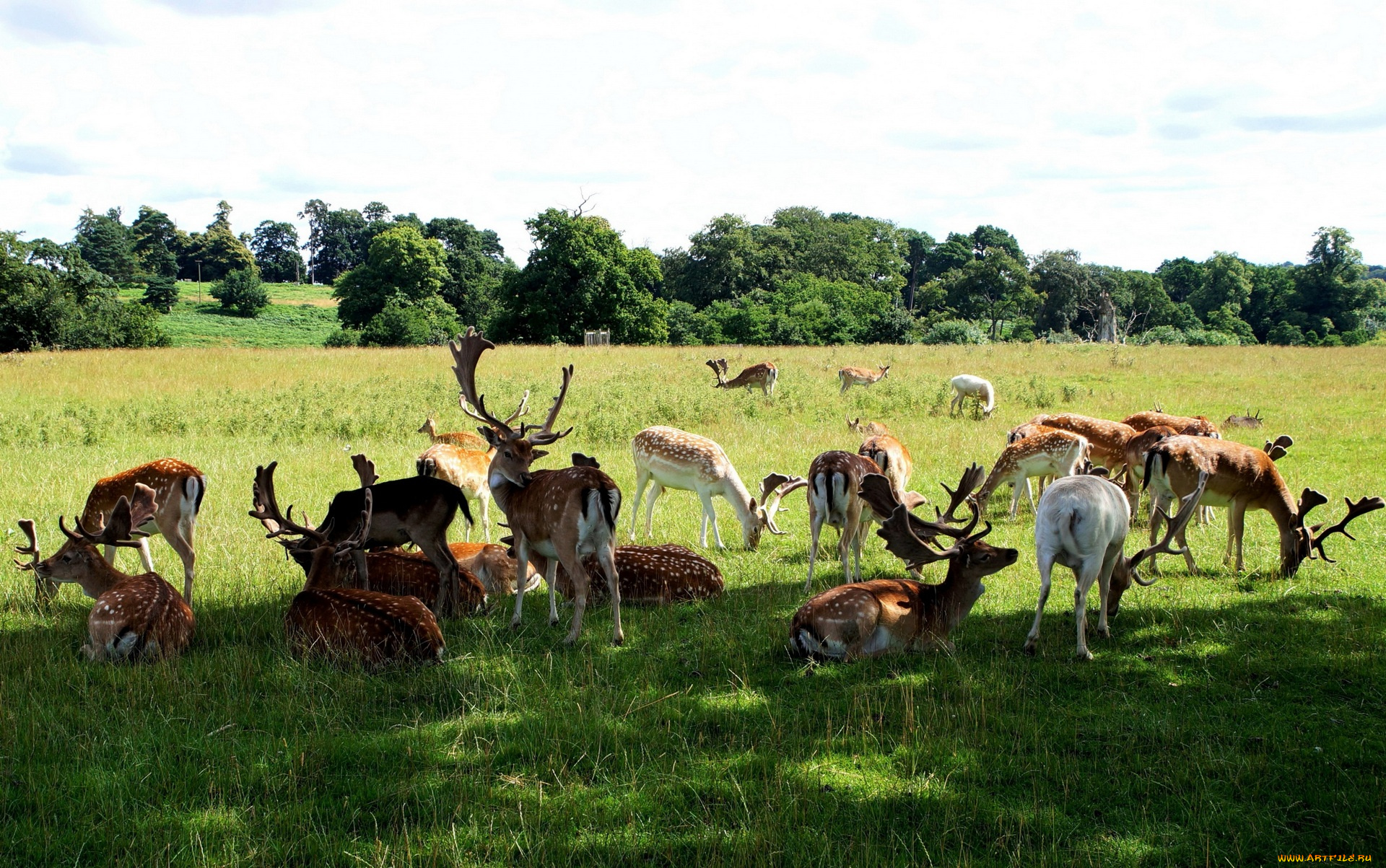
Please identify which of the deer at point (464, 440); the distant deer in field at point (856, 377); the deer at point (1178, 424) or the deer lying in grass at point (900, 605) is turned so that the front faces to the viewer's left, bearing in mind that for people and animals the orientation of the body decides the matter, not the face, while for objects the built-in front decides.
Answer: the deer at point (464, 440)

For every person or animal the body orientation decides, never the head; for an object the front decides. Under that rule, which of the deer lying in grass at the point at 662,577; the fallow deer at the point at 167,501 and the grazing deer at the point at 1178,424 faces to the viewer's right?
the grazing deer

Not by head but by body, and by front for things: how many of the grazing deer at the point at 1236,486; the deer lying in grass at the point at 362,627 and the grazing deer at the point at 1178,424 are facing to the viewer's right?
2

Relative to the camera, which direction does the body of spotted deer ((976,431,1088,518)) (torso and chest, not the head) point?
to the viewer's left

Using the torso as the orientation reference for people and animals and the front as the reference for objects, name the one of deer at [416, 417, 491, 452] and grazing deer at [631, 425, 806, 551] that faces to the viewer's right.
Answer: grazing deer at [631, 425, 806, 551]

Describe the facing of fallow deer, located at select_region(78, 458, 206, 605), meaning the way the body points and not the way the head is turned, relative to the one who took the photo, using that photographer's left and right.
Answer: facing away from the viewer and to the left of the viewer

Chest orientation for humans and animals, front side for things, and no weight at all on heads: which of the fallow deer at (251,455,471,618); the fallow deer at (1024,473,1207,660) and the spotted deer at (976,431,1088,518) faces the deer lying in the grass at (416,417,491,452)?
the spotted deer

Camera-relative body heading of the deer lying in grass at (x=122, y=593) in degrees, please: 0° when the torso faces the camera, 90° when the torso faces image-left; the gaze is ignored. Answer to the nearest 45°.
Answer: approximately 135°

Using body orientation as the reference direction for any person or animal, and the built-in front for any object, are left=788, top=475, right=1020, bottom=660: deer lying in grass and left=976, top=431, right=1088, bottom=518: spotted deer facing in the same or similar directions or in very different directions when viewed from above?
very different directions

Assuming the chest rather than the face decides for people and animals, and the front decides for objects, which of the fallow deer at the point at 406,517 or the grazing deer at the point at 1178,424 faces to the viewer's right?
the grazing deer

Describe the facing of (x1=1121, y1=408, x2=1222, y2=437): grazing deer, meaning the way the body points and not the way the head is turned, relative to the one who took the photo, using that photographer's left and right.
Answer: facing to the right of the viewer

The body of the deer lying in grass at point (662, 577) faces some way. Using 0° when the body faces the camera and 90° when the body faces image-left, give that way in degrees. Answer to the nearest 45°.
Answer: approximately 90°

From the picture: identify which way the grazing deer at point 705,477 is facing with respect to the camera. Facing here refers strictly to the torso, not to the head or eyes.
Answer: to the viewer's right
